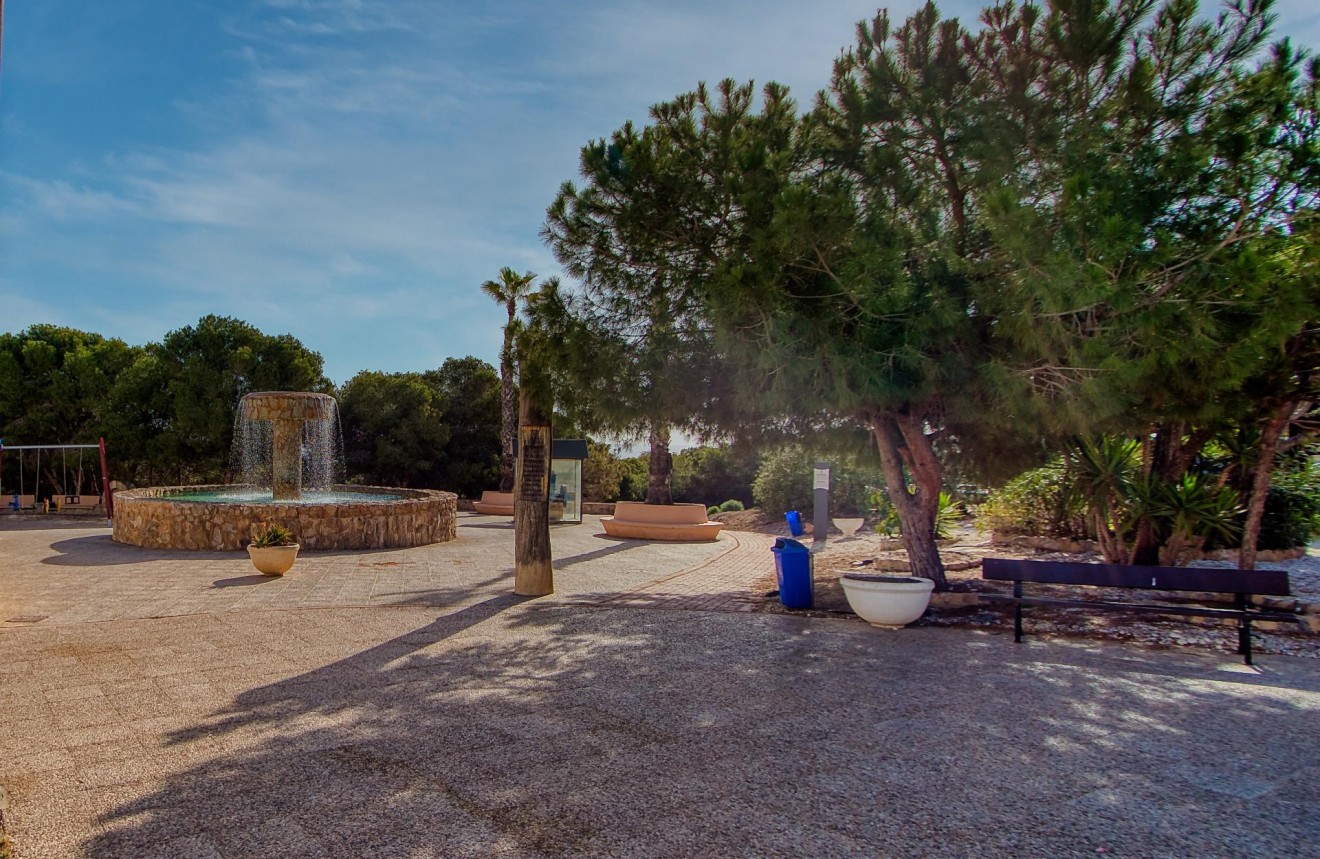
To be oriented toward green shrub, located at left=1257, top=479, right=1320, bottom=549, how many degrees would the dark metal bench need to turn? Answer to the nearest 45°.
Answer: approximately 180°

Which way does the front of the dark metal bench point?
toward the camera

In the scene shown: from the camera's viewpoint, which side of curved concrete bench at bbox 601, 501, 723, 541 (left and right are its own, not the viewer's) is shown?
front

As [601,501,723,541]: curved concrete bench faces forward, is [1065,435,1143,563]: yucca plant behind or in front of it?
in front

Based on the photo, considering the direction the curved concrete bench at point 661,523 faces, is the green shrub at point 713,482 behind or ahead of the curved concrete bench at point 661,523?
behind

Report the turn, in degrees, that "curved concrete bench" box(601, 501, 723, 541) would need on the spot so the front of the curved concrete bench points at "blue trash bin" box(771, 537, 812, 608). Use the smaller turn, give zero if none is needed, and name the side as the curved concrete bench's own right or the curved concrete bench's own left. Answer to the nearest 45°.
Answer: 0° — it already faces it

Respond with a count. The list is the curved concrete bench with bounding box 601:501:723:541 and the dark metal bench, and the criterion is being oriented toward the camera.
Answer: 2

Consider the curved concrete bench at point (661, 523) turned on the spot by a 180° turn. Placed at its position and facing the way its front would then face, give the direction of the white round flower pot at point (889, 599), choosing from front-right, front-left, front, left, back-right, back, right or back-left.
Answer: back

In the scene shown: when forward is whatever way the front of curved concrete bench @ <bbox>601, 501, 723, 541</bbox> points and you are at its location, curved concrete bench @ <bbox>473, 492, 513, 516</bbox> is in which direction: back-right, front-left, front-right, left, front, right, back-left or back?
back-right

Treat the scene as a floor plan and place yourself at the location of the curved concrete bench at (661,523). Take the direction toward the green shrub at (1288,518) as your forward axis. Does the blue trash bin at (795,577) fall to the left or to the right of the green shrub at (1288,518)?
right

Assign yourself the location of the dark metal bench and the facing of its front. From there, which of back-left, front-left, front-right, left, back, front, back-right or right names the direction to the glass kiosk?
back-right

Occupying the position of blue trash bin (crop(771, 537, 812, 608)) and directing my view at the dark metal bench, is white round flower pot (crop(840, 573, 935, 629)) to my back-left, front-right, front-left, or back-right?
front-right

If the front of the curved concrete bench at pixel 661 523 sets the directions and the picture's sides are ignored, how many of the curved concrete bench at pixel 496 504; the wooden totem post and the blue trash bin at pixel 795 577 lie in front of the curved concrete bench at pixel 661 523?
2

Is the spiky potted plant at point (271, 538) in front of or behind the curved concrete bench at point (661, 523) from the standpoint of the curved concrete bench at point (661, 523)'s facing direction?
in front

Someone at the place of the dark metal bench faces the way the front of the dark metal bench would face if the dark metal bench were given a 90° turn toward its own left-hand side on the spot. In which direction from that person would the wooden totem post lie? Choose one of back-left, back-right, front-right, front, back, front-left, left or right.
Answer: back

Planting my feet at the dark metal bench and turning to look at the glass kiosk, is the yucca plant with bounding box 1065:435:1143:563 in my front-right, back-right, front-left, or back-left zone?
front-right

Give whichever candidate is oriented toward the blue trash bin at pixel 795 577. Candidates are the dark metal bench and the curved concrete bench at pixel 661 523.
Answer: the curved concrete bench

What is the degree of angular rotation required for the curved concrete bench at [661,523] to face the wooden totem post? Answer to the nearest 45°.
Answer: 0° — it already faces it
